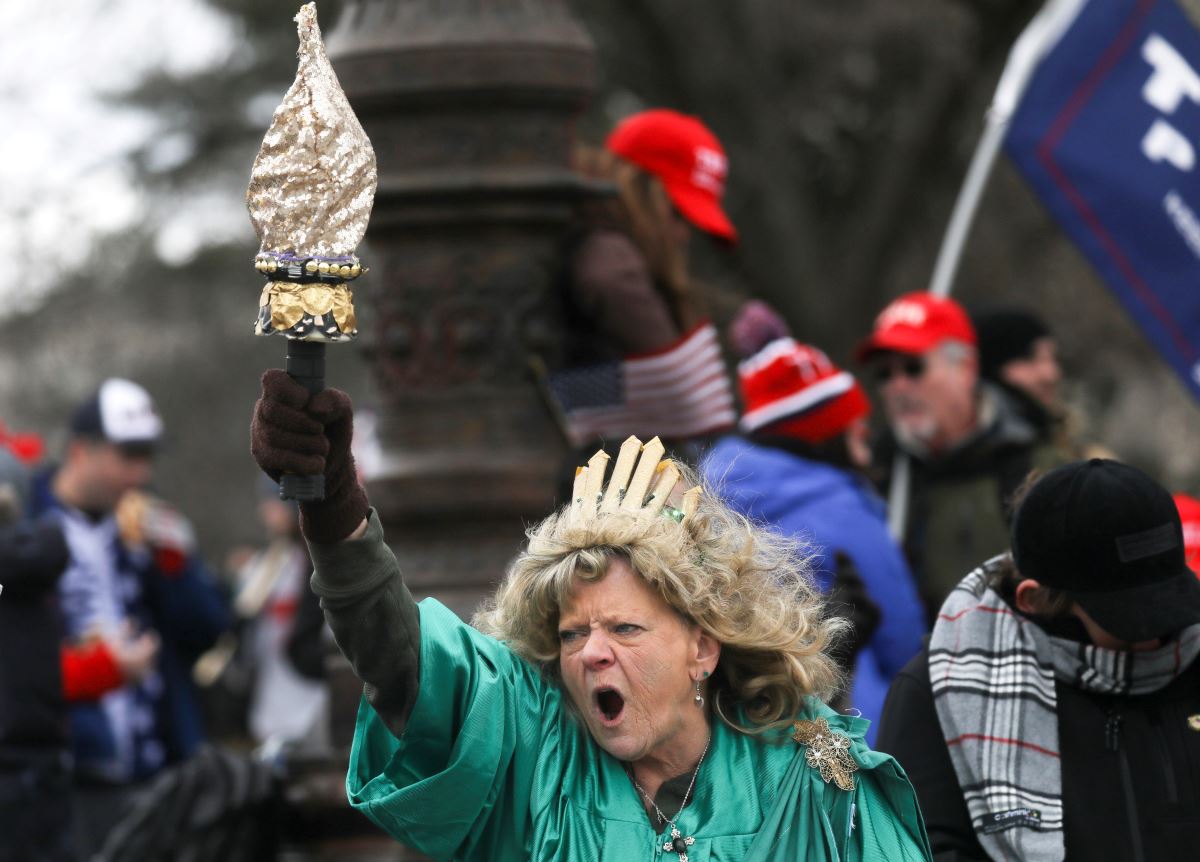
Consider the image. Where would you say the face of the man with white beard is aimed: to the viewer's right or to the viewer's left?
to the viewer's left

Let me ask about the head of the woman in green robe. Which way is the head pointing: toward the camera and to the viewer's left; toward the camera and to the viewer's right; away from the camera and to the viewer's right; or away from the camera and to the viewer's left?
toward the camera and to the viewer's left

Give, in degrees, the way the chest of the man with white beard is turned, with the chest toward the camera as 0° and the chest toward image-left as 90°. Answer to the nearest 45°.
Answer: approximately 45°

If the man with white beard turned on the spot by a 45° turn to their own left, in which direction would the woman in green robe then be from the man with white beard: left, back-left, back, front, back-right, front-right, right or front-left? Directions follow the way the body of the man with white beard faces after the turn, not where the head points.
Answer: front
